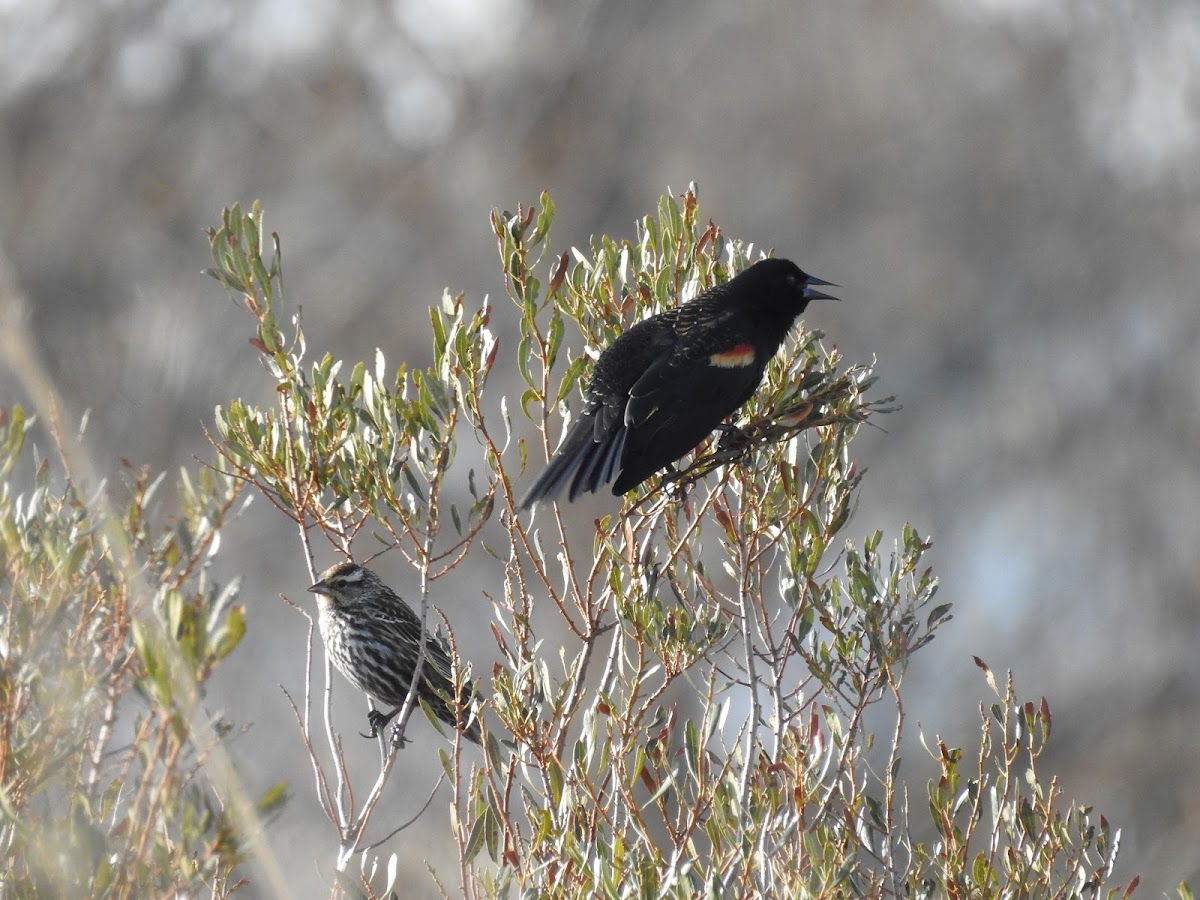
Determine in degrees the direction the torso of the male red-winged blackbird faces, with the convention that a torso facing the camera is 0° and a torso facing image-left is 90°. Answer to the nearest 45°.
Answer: approximately 225°
